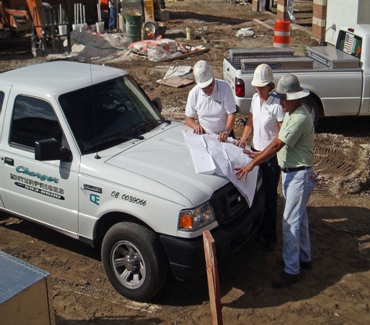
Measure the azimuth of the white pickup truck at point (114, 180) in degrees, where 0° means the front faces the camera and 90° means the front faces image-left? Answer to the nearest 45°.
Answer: approximately 315°

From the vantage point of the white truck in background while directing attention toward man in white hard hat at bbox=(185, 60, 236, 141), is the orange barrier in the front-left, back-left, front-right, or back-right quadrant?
back-right

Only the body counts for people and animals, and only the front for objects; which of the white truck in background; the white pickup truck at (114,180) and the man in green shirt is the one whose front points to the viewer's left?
the man in green shirt

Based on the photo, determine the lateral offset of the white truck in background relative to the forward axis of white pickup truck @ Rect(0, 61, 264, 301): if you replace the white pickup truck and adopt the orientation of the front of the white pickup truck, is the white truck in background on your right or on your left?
on your left

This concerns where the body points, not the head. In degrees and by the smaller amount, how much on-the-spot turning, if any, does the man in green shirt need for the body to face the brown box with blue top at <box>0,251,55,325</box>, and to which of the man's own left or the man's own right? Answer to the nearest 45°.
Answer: approximately 45° to the man's own left

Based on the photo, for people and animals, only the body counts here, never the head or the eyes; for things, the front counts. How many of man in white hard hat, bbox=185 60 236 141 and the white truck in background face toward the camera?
1

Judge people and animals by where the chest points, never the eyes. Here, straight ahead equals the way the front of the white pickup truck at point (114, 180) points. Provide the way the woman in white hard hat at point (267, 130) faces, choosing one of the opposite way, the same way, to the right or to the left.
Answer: to the right

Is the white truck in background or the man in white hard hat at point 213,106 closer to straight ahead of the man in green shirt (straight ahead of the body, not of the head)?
the man in white hard hat

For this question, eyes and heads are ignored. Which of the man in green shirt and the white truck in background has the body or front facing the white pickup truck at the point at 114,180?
the man in green shirt

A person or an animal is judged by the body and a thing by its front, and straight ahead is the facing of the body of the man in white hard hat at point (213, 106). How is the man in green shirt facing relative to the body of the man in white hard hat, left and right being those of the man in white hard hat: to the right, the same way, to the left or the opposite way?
to the right

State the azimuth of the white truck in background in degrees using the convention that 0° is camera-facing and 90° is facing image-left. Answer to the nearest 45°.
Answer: approximately 270°

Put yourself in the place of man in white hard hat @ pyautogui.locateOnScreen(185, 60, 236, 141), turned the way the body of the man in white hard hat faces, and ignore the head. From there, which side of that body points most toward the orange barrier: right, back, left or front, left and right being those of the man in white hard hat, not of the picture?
back
